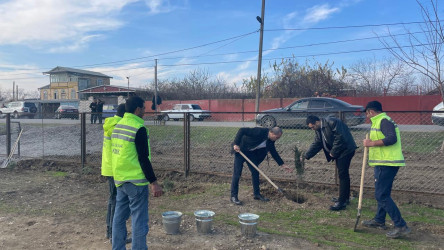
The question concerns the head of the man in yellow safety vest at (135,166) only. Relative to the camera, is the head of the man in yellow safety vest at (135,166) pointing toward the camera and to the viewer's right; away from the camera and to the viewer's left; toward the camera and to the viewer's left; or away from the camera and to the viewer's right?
away from the camera and to the viewer's right

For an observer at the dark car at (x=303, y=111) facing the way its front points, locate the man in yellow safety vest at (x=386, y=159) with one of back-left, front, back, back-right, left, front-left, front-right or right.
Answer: left

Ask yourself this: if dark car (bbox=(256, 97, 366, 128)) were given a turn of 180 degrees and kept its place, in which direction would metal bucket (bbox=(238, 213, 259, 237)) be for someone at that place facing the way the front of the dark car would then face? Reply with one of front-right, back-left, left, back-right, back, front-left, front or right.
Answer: right

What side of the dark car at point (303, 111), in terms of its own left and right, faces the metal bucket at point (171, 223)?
left

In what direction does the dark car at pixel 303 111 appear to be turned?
to the viewer's left

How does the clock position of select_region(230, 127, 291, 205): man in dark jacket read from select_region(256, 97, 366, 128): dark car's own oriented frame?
The man in dark jacket is roughly at 9 o'clock from the dark car.

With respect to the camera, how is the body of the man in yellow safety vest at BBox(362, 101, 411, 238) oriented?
to the viewer's left

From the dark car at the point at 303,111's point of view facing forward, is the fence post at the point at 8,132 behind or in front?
in front

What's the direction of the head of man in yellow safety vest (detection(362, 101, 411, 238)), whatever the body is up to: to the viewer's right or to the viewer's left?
to the viewer's left

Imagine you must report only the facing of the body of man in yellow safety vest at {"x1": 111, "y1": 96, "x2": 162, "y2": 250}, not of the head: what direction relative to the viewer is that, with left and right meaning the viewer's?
facing away from the viewer and to the right of the viewer

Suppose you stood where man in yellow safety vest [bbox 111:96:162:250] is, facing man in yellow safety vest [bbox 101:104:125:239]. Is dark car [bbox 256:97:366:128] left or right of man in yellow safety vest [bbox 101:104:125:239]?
right

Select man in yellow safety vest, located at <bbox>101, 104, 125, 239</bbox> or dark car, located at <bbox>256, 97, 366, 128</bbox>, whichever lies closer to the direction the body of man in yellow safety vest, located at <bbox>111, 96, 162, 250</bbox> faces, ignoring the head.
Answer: the dark car
